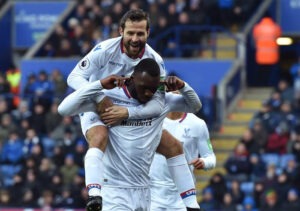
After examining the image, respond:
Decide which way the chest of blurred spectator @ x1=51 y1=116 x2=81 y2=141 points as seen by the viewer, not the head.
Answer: toward the camera

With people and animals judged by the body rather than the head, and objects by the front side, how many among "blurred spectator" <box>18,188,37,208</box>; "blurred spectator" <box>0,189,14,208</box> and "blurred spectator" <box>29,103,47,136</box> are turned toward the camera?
3

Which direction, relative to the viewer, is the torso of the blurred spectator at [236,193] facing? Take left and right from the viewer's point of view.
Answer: facing the viewer and to the left of the viewer

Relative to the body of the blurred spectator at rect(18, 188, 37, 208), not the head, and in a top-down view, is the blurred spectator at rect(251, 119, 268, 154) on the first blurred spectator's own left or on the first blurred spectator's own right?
on the first blurred spectator's own left

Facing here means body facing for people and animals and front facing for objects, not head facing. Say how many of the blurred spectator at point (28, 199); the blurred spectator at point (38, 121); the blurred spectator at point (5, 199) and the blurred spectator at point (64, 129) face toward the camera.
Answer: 4

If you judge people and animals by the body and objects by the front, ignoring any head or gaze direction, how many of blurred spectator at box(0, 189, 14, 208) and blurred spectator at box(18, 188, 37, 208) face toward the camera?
2

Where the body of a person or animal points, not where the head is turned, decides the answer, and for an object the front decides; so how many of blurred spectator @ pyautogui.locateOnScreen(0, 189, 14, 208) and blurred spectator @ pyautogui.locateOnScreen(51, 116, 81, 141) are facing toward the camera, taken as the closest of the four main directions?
2

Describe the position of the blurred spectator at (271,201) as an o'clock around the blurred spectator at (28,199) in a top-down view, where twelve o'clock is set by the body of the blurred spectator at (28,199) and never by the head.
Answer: the blurred spectator at (271,201) is roughly at 10 o'clock from the blurred spectator at (28,199).

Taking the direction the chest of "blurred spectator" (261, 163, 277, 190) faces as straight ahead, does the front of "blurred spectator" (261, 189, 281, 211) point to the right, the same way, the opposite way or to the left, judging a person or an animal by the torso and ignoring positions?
the same way

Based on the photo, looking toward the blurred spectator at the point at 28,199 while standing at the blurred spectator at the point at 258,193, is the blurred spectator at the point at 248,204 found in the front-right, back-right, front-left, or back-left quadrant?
front-left

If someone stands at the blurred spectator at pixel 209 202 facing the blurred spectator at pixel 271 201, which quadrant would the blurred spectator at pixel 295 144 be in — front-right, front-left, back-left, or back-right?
front-left
